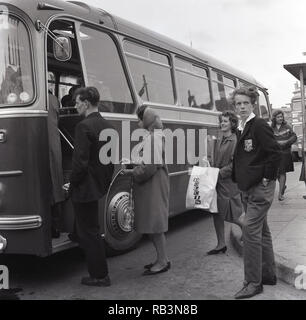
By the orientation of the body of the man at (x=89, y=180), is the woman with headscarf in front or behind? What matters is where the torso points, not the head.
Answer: behind

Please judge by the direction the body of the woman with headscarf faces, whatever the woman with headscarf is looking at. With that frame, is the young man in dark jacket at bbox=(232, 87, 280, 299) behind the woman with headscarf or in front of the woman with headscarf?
behind

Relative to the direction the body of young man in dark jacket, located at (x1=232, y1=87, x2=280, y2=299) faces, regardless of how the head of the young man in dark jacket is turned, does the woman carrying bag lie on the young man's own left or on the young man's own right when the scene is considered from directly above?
on the young man's own right

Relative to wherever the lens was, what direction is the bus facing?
facing the viewer and to the left of the viewer

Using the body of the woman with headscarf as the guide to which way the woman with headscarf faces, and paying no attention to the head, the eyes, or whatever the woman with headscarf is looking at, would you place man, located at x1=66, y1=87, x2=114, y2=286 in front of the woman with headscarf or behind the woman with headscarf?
in front

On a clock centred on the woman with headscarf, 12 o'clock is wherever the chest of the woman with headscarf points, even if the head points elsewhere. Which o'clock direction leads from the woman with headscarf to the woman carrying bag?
The woman carrying bag is roughly at 5 o'clock from the woman with headscarf.

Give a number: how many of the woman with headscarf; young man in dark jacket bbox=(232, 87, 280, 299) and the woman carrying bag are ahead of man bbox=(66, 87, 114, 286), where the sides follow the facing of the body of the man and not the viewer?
0

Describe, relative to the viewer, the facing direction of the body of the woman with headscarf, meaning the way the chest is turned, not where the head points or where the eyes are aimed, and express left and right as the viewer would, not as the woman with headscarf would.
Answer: facing to the left of the viewer

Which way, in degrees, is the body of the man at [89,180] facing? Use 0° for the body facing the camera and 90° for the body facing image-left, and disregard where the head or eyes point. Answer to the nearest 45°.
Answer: approximately 90°

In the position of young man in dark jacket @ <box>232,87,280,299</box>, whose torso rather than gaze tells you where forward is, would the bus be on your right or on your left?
on your right

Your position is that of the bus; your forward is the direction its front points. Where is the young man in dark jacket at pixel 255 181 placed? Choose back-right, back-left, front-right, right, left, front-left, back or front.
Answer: left

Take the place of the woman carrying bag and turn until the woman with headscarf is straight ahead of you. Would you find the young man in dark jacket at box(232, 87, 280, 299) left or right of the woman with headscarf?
left

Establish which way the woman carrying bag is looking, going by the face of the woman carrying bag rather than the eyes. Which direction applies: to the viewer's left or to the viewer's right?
to the viewer's left

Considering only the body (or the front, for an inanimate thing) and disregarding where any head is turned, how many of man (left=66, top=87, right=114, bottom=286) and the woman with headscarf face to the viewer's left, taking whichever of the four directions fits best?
2

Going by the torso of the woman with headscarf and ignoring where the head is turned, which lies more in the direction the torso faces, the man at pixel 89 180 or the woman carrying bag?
the man

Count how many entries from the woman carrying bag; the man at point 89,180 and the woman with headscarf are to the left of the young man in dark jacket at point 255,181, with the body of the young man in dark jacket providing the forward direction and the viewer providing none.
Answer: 0
